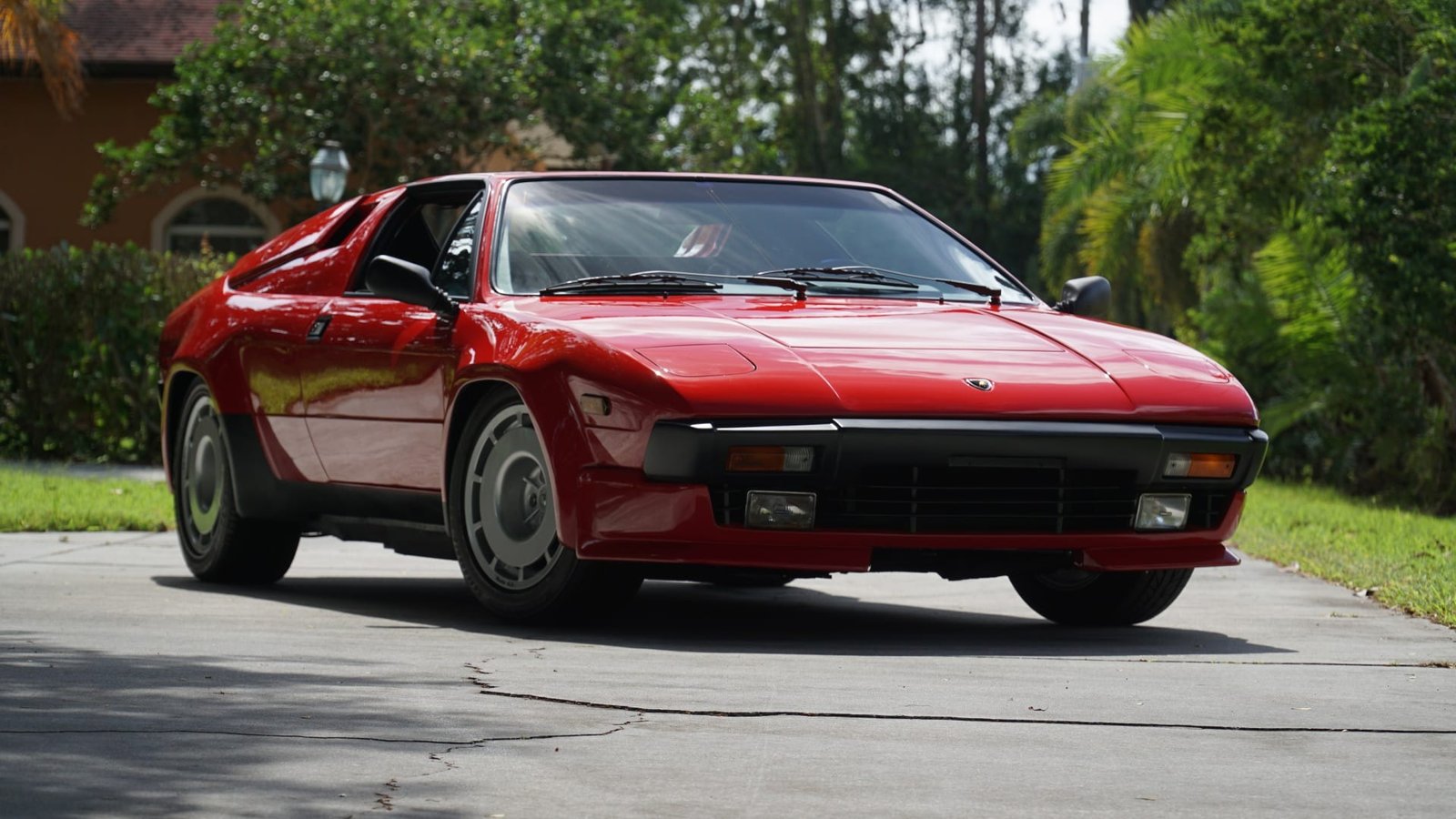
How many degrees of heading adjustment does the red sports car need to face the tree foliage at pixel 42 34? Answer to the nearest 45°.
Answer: approximately 180°

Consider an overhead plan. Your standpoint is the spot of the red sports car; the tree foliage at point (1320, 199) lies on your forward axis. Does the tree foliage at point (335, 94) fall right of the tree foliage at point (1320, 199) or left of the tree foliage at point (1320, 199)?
left

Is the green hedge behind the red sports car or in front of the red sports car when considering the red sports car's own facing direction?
behind

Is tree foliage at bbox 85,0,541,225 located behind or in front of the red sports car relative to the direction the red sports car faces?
behind

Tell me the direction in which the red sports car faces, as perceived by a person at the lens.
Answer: facing the viewer and to the right of the viewer

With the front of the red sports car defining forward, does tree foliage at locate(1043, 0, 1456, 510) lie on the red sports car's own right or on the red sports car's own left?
on the red sports car's own left
